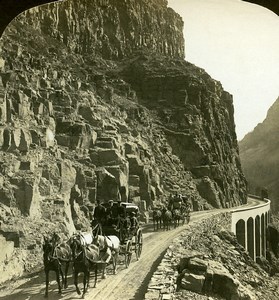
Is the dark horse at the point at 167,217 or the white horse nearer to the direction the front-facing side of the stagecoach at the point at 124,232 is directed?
the white horse

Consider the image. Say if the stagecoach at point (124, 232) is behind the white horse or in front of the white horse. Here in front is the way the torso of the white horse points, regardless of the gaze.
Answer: behind

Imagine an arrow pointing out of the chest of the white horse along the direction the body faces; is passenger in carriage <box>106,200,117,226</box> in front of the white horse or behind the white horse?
behind

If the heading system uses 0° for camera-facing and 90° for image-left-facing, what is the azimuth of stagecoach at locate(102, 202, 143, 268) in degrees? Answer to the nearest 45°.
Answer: approximately 45°

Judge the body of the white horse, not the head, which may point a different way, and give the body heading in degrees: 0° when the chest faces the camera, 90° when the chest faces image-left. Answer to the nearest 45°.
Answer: approximately 45°

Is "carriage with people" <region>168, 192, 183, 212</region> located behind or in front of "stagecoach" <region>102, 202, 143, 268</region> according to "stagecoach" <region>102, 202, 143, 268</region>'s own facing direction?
behind

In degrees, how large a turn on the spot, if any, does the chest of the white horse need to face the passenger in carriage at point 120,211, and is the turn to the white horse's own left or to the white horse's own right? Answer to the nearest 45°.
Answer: approximately 135° to the white horse's own right

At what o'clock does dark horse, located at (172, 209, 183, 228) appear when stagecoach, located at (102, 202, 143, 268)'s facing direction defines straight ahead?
The dark horse is roughly at 5 o'clock from the stagecoach.

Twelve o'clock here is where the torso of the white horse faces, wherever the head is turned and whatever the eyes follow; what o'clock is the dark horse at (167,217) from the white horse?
The dark horse is roughly at 5 o'clock from the white horse.

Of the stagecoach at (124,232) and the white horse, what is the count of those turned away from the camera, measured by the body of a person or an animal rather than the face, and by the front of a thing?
0

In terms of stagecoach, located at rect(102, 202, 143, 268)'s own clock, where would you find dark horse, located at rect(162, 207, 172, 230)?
The dark horse is roughly at 5 o'clock from the stagecoach.
